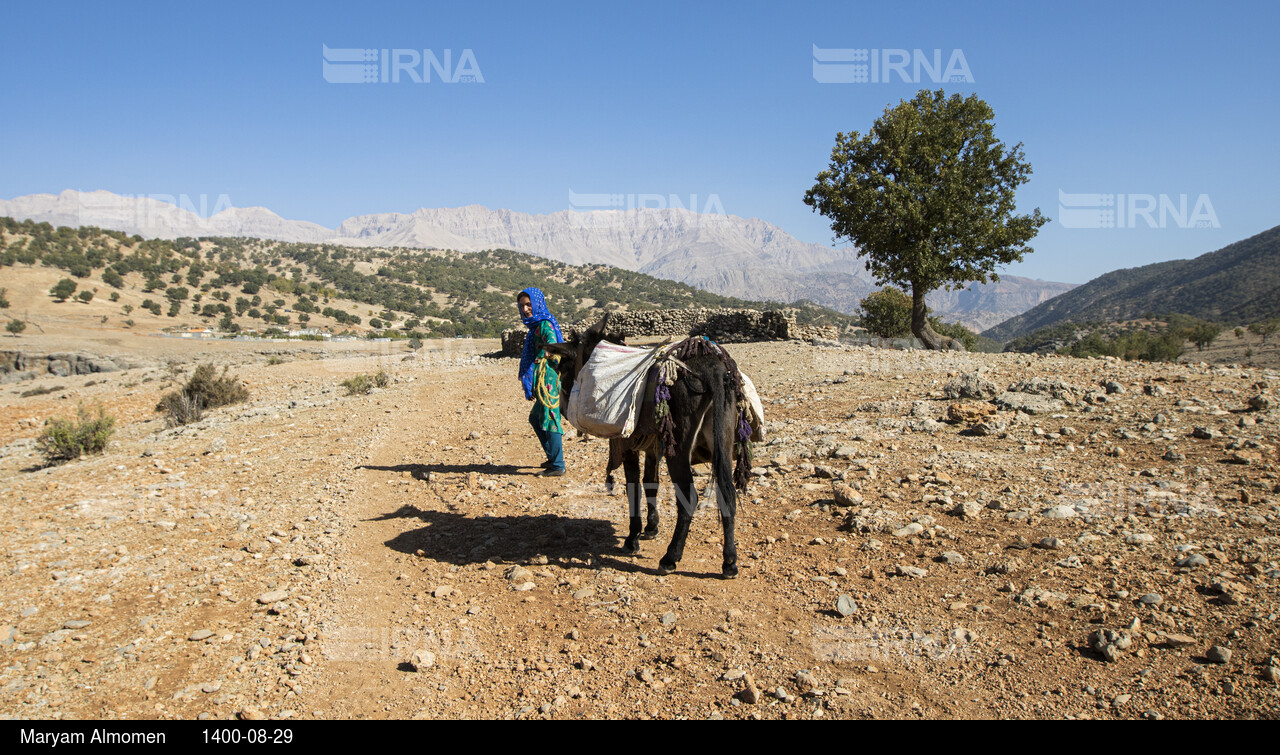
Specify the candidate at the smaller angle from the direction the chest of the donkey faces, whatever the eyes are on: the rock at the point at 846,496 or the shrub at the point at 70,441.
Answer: the shrub

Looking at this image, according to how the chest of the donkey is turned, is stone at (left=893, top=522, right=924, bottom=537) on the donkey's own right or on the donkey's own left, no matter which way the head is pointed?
on the donkey's own right

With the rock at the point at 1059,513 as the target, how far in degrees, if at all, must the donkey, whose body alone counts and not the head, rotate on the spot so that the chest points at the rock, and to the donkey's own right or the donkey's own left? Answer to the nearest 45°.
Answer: approximately 135° to the donkey's own right

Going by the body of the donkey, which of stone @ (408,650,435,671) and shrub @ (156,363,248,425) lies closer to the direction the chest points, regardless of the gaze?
the shrub

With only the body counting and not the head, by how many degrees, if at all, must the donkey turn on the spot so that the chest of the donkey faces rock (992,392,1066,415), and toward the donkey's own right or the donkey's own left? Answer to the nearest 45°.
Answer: approximately 90° to the donkey's own right

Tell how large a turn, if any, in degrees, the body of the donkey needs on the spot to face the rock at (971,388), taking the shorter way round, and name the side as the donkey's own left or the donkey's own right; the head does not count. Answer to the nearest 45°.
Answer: approximately 90° to the donkey's own right

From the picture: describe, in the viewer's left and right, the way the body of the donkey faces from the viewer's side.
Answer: facing away from the viewer and to the left of the viewer

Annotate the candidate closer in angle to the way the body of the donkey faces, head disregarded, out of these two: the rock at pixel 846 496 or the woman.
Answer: the woman
